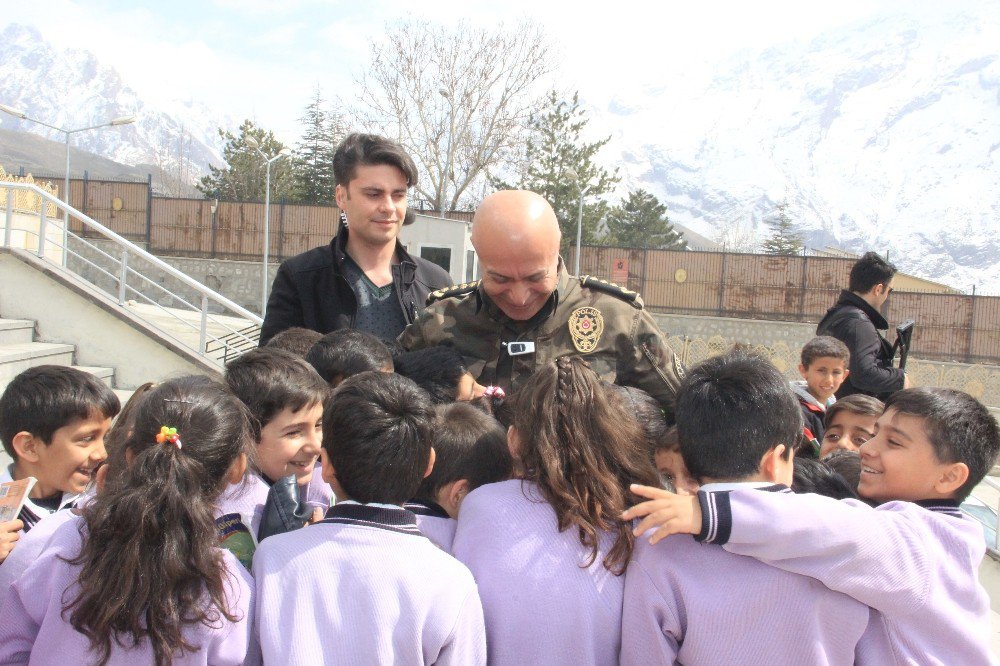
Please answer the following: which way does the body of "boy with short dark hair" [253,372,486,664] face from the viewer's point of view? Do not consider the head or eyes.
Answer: away from the camera

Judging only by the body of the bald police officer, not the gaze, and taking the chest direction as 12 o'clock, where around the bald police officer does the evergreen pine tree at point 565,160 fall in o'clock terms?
The evergreen pine tree is roughly at 6 o'clock from the bald police officer.

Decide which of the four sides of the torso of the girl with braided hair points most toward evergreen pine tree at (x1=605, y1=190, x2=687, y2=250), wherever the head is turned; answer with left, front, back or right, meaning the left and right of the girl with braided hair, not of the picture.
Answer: front

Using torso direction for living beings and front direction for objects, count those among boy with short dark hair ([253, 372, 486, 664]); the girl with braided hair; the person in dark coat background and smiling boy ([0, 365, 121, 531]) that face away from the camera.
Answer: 2

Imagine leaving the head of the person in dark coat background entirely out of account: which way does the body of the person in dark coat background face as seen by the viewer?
to the viewer's right

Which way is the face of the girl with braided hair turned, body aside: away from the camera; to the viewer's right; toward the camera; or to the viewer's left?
away from the camera

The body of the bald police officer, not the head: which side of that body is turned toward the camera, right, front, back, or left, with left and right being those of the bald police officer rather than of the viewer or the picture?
front

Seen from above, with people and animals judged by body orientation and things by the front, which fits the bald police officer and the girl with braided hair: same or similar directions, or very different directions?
very different directions

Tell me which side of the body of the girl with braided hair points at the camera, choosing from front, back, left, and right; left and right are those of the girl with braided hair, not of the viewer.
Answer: back
